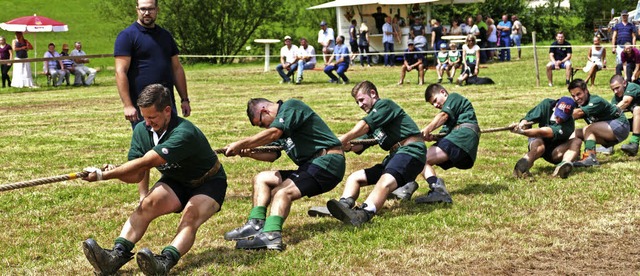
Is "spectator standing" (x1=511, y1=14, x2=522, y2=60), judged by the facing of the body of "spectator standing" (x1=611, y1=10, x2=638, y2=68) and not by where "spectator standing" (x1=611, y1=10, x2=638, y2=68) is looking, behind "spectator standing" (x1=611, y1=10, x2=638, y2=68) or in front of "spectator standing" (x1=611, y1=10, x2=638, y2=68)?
behind

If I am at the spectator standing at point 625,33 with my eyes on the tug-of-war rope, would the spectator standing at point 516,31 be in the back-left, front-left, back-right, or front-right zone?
back-right

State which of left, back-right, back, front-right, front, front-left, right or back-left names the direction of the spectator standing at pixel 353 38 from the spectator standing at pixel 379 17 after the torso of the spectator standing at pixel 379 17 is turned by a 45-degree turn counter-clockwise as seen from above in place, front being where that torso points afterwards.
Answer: right

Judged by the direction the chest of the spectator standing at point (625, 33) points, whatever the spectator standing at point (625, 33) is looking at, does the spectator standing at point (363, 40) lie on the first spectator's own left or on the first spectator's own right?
on the first spectator's own right

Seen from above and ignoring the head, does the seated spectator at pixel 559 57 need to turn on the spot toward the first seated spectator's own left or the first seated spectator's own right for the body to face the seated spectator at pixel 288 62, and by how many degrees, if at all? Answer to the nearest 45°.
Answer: approximately 90° to the first seated spectator's own right

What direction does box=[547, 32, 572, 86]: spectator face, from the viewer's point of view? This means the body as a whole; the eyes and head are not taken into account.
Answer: toward the camera

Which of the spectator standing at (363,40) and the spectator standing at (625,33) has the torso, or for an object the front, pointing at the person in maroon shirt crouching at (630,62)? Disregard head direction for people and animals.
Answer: the spectator standing at (625,33)

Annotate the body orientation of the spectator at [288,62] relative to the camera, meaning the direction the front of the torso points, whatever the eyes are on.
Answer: toward the camera

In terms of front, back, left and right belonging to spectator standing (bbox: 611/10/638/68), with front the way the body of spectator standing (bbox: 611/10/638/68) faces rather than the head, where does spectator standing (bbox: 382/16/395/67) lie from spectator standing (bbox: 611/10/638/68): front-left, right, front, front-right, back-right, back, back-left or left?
back-right

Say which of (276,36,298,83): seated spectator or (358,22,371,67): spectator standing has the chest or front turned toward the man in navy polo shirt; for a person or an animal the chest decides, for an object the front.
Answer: (276,36,298,83): seated spectator

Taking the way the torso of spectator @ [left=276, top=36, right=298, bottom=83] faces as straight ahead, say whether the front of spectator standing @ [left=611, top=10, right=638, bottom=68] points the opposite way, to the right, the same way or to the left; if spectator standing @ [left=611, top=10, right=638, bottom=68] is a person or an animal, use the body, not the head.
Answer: the same way

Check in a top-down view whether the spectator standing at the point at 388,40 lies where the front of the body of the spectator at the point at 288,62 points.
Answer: no

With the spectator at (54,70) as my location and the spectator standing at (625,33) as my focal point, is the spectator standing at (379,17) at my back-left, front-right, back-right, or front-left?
front-left
